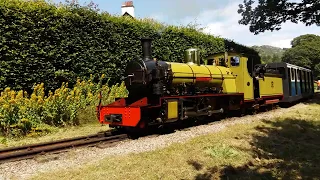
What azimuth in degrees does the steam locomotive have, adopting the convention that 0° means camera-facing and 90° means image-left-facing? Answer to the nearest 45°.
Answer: approximately 45°

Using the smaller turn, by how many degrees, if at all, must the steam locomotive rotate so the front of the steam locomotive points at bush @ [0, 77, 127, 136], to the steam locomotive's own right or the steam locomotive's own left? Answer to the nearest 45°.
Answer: approximately 45° to the steam locomotive's own right

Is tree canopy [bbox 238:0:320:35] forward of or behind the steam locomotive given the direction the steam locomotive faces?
behind

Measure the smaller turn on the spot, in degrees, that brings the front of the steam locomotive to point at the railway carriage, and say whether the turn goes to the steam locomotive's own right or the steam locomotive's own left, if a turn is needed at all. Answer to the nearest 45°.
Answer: approximately 180°

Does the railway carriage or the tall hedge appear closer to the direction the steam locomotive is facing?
the tall hedge
